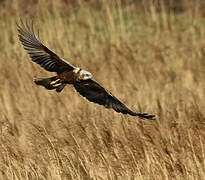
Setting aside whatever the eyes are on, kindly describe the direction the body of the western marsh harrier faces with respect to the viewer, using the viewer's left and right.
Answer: facing the viewer and to the right of the viewer
